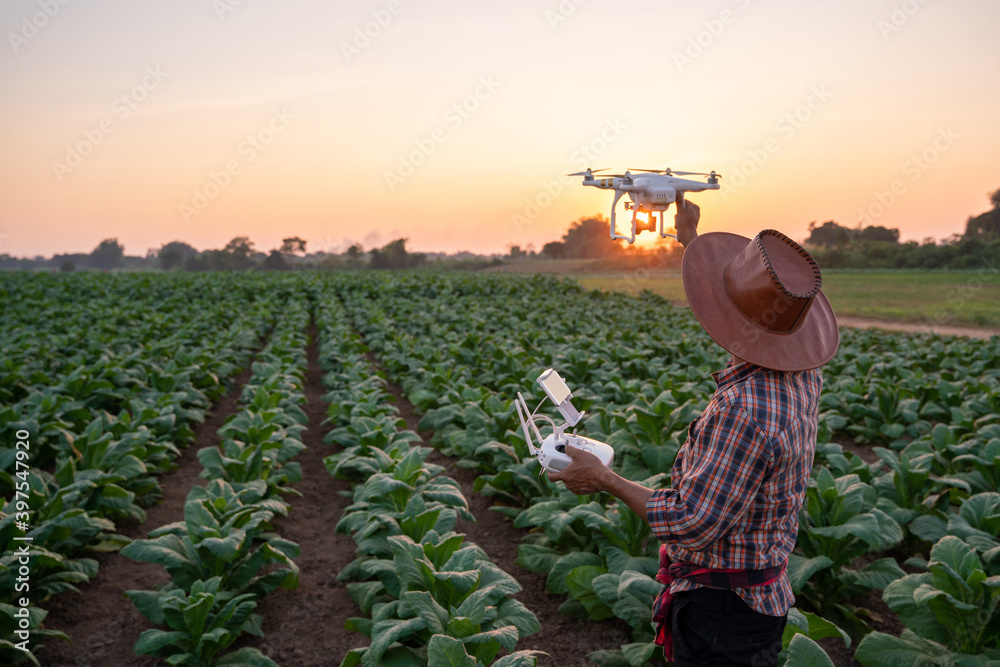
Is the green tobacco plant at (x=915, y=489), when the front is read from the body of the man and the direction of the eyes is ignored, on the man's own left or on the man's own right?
on the man's own right

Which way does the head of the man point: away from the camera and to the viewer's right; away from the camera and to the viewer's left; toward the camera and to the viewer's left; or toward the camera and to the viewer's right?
away from the camera and to the viewer's left

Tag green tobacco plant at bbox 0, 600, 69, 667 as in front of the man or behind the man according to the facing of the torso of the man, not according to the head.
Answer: in front

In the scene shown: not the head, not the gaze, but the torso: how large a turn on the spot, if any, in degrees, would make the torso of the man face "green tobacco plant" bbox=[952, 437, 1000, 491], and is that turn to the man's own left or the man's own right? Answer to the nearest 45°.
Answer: approximately 90° to the man's own right

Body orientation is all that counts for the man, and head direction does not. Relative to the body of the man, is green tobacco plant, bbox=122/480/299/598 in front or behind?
in front

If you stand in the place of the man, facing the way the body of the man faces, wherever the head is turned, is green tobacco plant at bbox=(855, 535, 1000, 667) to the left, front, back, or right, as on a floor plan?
right

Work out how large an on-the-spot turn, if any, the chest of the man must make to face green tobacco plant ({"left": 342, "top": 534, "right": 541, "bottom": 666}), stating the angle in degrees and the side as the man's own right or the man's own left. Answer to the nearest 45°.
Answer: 0° — they already face it

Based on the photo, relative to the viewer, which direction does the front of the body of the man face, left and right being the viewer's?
facing away from the viewer and to the left of the viewer
